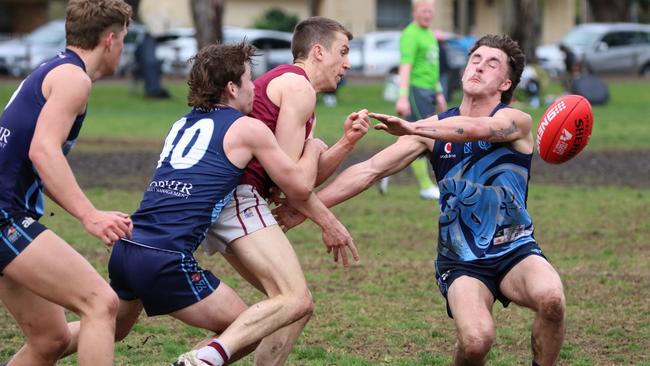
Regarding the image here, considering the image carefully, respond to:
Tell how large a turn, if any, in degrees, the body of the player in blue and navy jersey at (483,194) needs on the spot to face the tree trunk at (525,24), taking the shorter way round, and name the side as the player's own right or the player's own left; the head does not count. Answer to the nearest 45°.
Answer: approximately 135° to the player's own right

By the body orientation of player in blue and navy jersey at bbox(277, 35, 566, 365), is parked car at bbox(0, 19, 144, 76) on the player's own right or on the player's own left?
on the player's own right

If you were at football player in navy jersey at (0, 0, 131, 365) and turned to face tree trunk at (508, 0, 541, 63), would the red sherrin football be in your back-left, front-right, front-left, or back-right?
front-right

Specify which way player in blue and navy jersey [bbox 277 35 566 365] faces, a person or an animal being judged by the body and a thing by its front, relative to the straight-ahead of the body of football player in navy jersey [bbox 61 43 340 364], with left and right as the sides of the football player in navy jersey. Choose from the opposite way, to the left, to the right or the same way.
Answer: the opposite way

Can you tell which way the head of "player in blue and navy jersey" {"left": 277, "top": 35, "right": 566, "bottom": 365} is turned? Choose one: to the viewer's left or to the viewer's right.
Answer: to the viewer's left

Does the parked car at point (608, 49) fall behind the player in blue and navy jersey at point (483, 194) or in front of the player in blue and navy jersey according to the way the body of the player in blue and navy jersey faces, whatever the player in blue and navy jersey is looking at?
behind

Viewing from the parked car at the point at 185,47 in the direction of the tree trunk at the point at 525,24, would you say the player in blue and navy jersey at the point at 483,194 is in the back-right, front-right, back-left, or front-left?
front-right

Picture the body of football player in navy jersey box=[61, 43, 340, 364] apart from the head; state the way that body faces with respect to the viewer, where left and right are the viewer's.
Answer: facing away from the viewer and to the right of the viewer

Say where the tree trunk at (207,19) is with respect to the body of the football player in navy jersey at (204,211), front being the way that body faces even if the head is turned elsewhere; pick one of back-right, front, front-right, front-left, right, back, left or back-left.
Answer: front-left

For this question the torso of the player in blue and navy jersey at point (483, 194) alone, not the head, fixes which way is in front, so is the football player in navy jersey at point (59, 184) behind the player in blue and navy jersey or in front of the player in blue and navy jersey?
in front

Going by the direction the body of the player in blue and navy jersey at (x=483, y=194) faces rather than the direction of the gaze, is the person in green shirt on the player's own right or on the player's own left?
on the player's own right

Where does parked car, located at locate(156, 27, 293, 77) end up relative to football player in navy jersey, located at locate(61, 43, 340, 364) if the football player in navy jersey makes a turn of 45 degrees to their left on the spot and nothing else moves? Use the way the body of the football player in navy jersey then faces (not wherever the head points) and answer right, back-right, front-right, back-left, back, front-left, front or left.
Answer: front

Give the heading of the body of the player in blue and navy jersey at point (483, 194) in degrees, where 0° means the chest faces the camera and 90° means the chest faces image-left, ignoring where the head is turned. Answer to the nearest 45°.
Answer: approximately 45°
